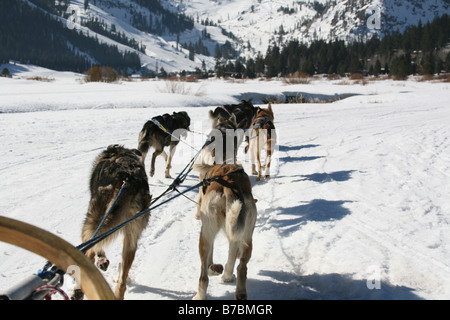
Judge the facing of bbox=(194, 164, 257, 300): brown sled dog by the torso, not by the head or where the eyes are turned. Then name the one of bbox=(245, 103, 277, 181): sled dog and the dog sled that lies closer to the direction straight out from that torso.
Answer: the sled dog

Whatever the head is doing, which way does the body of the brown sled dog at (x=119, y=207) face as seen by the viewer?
away from the camera

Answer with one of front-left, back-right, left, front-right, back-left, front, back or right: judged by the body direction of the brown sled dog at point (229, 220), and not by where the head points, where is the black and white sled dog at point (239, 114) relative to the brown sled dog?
front

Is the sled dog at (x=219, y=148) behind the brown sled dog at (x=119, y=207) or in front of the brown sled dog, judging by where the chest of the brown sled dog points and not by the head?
in front

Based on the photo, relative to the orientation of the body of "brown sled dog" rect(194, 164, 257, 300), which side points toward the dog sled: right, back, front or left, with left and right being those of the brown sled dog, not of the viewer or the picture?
back

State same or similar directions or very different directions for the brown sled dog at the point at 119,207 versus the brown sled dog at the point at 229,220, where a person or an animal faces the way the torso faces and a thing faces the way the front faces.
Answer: same or similar directions

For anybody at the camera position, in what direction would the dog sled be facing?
facing away from the viewer and to the right of the viewer

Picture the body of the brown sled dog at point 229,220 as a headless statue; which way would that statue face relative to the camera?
away from the camera

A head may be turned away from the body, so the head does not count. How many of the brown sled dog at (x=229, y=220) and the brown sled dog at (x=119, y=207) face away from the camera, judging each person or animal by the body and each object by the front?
2

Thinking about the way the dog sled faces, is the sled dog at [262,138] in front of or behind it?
in front
